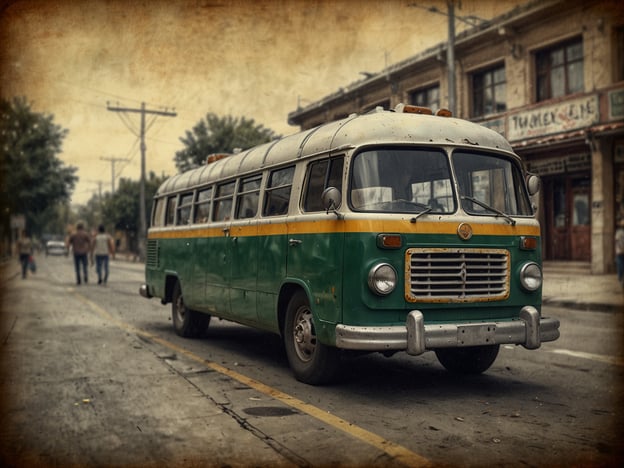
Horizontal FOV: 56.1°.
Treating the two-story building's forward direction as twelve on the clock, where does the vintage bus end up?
The vintage bus is roughly at 11 o'clock from the two-story building.

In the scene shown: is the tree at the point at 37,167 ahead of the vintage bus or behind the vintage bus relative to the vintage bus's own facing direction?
behind

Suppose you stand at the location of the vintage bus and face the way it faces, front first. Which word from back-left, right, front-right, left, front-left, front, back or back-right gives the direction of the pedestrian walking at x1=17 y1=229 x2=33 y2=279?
back

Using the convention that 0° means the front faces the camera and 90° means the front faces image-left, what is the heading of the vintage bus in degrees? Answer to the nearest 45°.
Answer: approximately 315°

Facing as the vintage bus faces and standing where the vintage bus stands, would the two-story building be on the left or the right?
on its left

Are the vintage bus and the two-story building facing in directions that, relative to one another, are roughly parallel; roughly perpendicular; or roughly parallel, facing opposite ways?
roughly perpendicular

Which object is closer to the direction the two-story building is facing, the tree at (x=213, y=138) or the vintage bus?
the vintage bus
